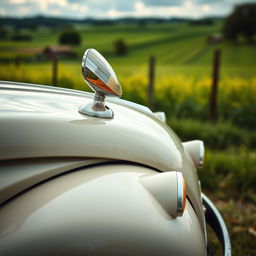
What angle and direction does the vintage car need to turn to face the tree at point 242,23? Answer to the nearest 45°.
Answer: approximately 90° to its left

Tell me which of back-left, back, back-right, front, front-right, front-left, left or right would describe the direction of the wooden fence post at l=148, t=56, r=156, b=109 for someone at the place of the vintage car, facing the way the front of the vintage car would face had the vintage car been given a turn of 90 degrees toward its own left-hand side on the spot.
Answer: front

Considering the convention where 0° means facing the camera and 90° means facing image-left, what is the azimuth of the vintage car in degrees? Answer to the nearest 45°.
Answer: approximately 270°

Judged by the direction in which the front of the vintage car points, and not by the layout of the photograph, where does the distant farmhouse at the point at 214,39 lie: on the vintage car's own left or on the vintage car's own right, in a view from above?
on the vintage car's own left

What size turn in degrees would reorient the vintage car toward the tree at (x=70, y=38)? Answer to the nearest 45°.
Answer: approximately 90° to its left
